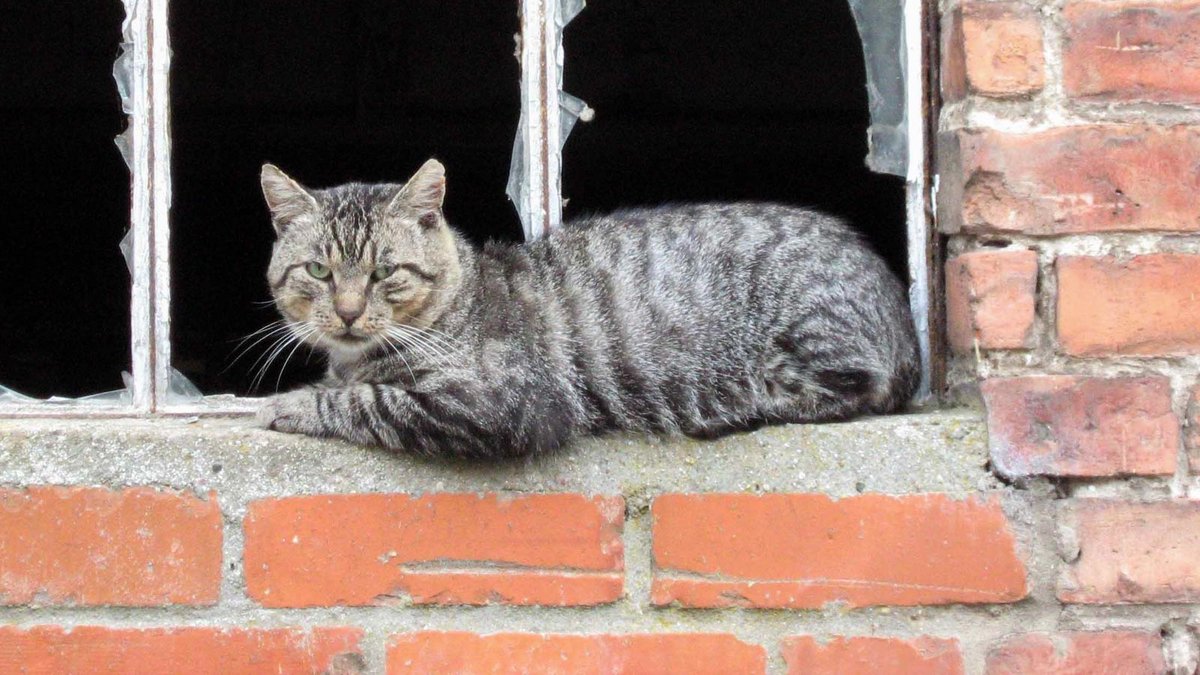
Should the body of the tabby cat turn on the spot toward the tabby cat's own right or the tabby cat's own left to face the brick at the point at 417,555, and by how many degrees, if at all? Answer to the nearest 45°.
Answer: approximately 45° to the tabby cat's own left

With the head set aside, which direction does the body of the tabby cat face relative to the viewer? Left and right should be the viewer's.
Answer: facing to the left of the viewer

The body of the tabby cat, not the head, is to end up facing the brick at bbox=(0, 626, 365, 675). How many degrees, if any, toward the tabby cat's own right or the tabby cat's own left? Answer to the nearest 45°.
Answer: approximately 45° to the tabby cat's own left
